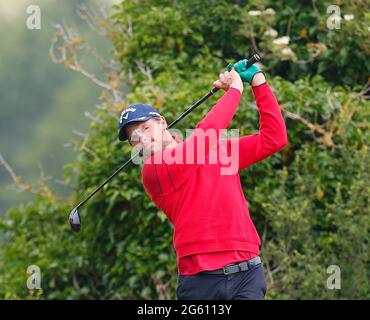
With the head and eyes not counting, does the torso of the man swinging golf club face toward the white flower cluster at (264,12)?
no

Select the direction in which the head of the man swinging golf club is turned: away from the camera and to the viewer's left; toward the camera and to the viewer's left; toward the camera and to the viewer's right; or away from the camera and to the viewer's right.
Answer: toward the camera and to the viewer's left

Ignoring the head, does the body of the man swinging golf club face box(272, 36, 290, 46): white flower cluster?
no

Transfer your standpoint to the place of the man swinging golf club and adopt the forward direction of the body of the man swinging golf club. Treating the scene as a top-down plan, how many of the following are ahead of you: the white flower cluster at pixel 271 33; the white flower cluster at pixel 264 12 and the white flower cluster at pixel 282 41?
0

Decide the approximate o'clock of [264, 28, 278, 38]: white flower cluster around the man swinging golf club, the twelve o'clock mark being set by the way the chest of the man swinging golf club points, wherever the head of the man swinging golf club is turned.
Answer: The white flower cluster is roughly at 8 o'clock from the man swinging golf club.
